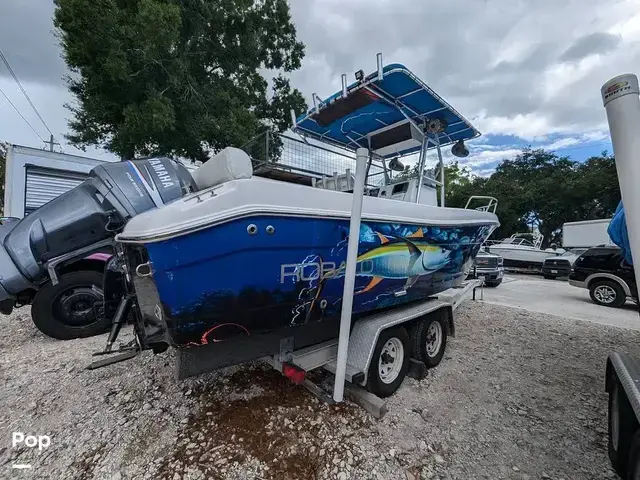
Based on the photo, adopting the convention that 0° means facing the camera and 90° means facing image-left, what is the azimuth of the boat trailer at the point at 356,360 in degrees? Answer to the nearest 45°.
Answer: approximately 225°

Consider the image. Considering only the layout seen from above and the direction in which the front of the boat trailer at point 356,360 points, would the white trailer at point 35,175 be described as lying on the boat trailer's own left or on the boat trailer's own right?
on the boat trailer's own left

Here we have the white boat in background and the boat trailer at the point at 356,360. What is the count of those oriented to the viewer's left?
1

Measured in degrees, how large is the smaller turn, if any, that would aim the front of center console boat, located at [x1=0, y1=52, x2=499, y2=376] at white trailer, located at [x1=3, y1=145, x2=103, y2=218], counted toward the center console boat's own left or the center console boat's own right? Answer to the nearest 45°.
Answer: approximately 90° to the center console boat's own left

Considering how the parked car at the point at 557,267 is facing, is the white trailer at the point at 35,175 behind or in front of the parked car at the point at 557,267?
in front

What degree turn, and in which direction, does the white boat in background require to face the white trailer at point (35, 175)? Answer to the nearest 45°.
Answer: approximately 45° to its left

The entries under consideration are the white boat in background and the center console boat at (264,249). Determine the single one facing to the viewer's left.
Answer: the white boat in background

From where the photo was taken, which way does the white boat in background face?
to the viewer's left
